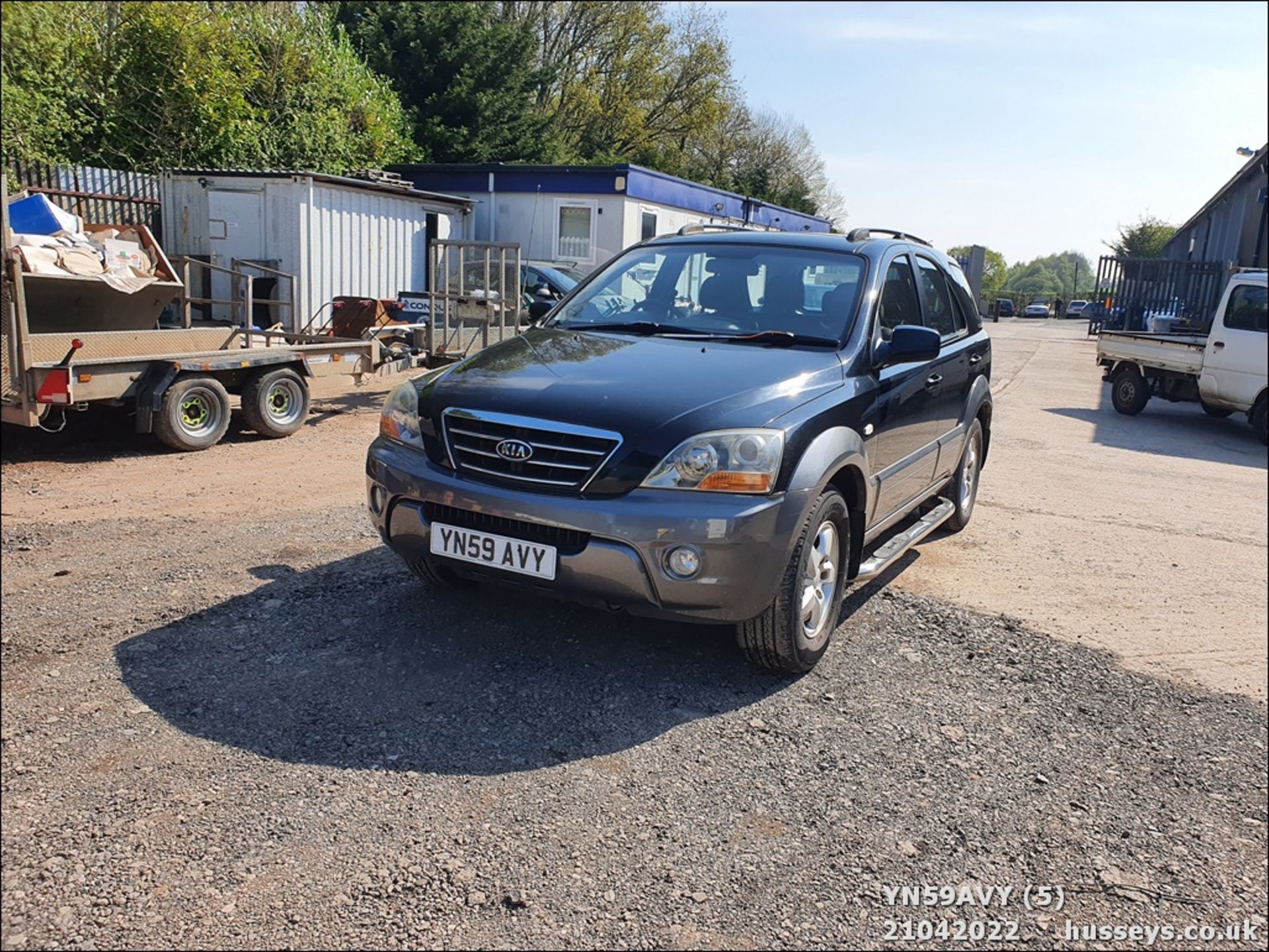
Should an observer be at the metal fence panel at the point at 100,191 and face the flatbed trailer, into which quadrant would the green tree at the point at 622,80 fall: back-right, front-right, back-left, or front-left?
back-left

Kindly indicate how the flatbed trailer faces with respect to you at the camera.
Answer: facing away from the viewer and to the right of the viewer

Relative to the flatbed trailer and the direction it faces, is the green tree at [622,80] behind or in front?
in front

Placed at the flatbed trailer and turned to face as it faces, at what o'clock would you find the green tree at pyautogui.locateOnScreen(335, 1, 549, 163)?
The green tree is roughly at 11 o'clock from the flatbed trailer.

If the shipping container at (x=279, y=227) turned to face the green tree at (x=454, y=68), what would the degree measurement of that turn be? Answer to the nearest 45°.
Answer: approximately 135° to its right

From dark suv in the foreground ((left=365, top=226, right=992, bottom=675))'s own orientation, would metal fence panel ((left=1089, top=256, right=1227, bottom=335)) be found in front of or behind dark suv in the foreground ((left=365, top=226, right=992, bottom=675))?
behind

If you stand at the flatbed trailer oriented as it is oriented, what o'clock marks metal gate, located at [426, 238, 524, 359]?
The metal gate is roughly at 12 o'clock from the flatbed trailer.
